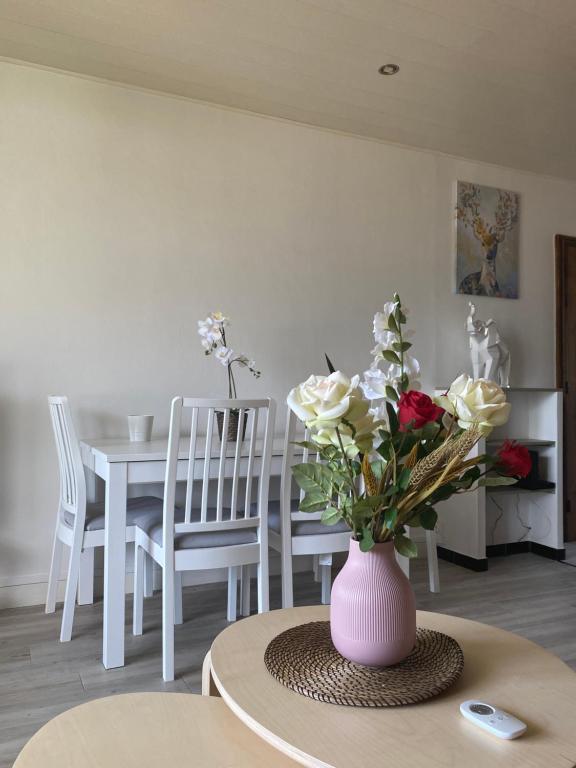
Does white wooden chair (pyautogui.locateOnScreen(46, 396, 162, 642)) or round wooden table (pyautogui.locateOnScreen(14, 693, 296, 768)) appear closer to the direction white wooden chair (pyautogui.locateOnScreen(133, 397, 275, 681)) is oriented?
the white wooden chair

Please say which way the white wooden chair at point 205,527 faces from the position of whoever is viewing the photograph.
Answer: facing away from the viewer and to the left of the viewer

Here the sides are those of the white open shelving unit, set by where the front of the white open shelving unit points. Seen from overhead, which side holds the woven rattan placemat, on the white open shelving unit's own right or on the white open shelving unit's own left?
on the white open shelving unit's own right

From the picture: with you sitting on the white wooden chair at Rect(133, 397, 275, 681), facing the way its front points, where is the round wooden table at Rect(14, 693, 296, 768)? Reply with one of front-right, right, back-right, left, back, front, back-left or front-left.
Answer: back-left

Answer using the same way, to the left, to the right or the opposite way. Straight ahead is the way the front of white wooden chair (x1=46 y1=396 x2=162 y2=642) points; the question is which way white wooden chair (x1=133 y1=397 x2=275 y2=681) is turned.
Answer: to the left

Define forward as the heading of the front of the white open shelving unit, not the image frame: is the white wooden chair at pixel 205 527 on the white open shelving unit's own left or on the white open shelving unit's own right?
on the white open shelving unit's own right

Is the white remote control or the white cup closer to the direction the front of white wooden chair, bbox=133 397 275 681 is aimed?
the white cup

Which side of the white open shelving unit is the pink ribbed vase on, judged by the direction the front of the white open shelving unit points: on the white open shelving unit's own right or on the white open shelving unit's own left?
on the white open shelving unit's own right

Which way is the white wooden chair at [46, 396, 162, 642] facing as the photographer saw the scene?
facing away from the viewer and to the right of the viewer

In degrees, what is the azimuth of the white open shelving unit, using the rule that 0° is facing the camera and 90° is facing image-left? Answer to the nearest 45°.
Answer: approximately 315°

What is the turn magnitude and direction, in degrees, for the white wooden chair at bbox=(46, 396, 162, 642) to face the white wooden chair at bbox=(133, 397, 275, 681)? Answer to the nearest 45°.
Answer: approximately 90° to its right

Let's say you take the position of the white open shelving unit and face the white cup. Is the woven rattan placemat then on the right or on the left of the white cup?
left
